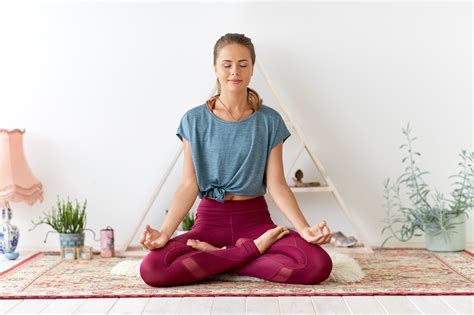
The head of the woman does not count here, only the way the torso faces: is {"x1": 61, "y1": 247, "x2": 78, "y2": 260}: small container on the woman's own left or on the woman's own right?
on the woman's own right

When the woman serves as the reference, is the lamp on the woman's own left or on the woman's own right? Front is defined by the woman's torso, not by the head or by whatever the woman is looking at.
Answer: on the woman's own right

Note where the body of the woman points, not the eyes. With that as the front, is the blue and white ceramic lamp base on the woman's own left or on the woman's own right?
on the woman's own right

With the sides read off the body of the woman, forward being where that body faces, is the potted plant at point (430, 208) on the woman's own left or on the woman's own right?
on the woman's own left

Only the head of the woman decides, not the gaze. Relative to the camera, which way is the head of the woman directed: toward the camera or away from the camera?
toward the camera

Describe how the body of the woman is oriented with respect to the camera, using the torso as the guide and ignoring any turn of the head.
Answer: toward the camera

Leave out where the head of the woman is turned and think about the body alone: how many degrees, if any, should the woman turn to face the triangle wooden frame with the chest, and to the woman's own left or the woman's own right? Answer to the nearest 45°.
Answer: approximately 135° to the woman's own left

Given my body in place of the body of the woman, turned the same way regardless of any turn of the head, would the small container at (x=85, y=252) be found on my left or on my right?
on my right
